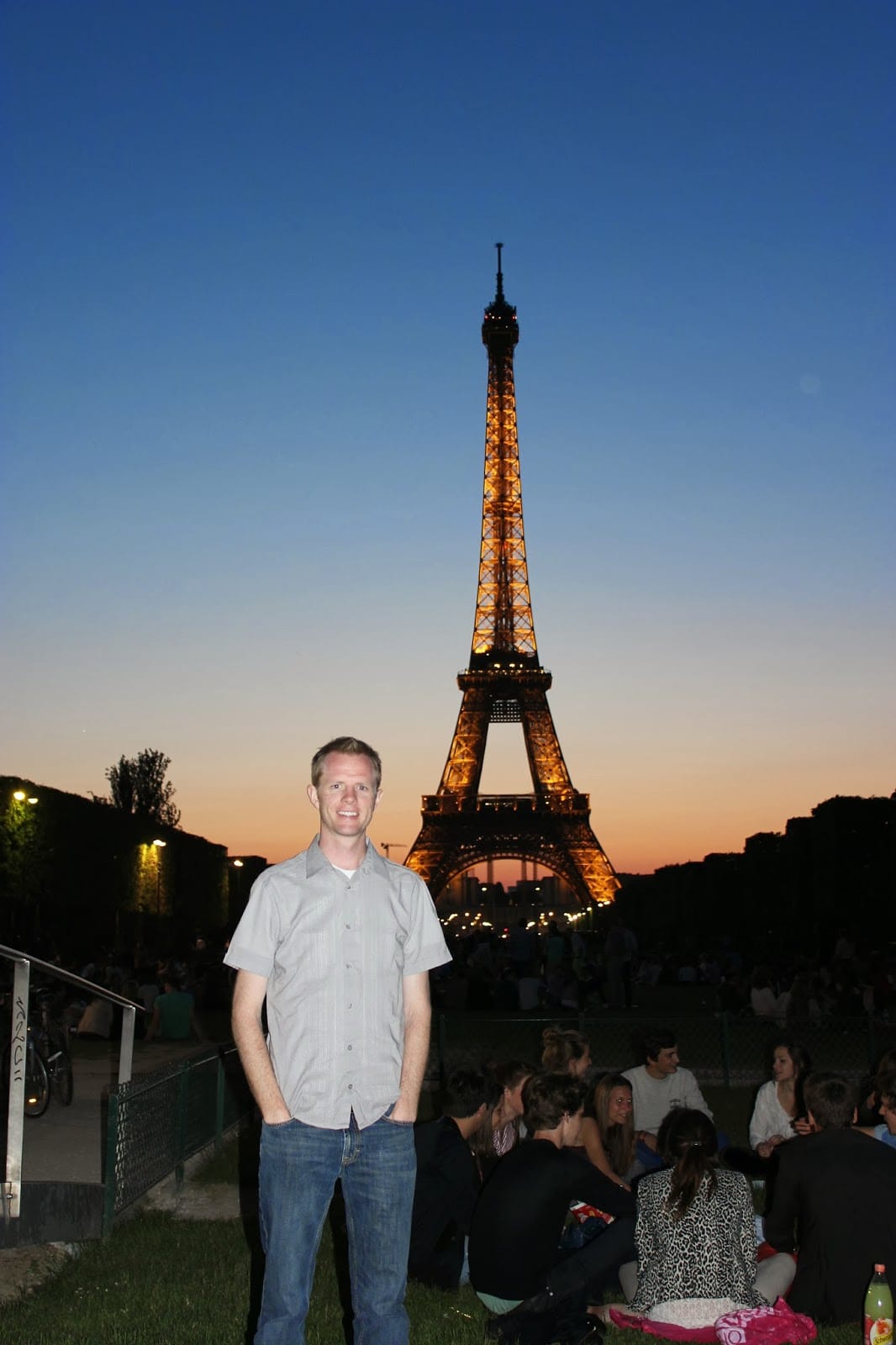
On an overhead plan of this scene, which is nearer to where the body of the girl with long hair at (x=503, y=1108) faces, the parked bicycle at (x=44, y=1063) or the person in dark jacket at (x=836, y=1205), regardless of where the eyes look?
the person in dark jacket

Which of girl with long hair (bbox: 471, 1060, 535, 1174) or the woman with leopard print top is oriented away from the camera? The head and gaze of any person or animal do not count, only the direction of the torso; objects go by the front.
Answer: the woman with leopard print top

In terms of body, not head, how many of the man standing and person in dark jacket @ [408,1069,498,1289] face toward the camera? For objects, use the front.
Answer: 1

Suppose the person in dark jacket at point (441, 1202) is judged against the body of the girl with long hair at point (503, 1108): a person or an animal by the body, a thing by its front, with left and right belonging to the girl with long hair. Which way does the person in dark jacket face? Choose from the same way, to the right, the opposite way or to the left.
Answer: to the left

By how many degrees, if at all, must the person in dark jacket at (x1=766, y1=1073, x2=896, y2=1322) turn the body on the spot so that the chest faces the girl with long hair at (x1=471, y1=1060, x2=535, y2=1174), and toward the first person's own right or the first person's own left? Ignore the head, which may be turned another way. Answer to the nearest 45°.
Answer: approximately 45° to the first person's own left

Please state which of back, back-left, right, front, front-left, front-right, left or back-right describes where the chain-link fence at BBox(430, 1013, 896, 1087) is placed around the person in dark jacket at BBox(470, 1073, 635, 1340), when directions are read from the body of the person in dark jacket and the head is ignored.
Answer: front-left

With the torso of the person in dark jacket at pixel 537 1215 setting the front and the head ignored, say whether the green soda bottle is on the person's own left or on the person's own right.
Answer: on the person's own right

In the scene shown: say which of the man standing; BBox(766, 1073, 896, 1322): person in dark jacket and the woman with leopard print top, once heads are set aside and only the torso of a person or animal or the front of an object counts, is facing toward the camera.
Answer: the man standing

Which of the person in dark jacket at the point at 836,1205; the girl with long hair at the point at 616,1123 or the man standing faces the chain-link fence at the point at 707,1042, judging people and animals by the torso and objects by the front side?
the person in dark jacket

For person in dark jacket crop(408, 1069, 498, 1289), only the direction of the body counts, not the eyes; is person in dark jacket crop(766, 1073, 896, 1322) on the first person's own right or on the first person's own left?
on the first person's own right

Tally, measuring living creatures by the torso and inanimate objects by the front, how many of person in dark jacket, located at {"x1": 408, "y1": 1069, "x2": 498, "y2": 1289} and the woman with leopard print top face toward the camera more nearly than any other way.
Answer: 0

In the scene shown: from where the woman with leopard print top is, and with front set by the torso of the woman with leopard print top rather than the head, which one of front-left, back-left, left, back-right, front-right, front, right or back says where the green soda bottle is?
back-right

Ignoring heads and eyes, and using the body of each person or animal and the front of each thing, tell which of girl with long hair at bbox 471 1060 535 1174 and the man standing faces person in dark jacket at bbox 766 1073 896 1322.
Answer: the girl with long hair

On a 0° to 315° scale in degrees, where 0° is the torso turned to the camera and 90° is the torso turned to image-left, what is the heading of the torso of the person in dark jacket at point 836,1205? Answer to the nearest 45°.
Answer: approximately 180°

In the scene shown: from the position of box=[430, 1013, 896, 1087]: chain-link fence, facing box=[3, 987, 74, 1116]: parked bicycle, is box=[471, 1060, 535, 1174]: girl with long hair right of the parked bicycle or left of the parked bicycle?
left

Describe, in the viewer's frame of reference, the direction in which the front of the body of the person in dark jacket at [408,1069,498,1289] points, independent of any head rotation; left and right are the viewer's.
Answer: facing away from the viewer and to the right of the viewer

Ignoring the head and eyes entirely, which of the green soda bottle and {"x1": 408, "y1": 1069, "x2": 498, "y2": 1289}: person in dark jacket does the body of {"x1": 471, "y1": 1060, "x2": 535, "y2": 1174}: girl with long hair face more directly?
the green soda bottle

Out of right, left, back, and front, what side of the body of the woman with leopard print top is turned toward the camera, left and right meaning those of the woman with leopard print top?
back
